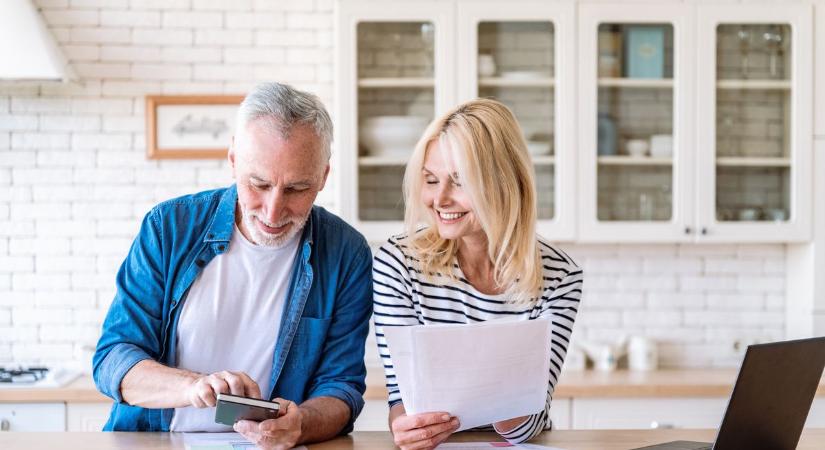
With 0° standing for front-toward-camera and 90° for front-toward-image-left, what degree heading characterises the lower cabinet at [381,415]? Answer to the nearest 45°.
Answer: approximately 0°

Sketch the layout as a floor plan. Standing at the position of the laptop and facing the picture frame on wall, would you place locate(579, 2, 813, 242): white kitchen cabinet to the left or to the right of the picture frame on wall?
right

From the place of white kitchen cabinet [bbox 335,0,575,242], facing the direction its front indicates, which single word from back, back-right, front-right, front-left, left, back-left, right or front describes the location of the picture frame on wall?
right

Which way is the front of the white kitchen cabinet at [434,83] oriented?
toward the camera

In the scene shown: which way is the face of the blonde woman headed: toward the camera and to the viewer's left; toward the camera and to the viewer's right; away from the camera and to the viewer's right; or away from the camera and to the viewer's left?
toward the camera and to the viewer's left

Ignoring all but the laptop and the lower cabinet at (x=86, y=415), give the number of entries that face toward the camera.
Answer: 1

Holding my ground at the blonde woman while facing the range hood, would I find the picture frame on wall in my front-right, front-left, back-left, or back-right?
front-right

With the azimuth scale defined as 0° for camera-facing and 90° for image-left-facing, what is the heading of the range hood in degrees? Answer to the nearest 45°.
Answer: approximately 0°

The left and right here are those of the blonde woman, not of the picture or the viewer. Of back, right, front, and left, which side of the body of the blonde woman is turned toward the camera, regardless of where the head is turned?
front

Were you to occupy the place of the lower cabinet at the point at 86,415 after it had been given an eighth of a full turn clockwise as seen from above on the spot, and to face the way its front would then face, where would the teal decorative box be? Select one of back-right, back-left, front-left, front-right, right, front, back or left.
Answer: back-left

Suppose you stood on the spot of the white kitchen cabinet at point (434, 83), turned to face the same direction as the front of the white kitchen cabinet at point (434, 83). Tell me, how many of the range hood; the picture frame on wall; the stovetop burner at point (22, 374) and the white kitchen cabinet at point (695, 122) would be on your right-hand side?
3

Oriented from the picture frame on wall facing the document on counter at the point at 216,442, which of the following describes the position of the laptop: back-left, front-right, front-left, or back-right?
front-left
